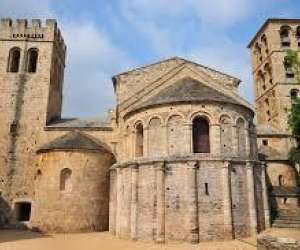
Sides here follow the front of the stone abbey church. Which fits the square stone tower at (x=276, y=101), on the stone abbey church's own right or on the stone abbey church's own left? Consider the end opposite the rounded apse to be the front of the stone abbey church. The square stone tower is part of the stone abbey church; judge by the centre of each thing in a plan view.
on the stone abbey church's own right

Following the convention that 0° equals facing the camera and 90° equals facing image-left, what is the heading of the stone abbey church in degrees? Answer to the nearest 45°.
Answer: approximately 180°
